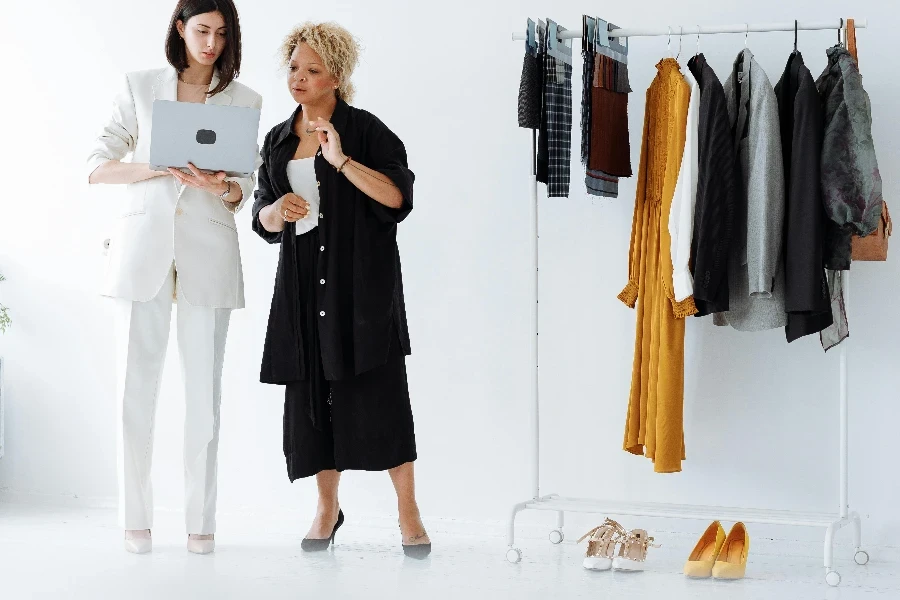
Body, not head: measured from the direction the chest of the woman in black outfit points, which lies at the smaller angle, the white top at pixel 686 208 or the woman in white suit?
the woman in white suit

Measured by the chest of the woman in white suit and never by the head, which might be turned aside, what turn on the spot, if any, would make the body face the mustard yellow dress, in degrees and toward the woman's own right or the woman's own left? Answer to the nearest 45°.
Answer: approximately 90° to the woman's own left

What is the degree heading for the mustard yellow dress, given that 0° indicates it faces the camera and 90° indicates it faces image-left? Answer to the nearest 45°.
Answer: approximately 45°

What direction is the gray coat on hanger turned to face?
to the viewer's left

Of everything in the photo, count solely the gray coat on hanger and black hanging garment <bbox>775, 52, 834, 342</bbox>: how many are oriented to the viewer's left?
2

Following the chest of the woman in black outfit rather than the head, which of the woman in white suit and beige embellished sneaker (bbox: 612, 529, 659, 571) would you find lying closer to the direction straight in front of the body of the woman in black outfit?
the woman in white suit

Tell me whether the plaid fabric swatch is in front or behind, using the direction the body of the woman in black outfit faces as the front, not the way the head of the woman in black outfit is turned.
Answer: behind

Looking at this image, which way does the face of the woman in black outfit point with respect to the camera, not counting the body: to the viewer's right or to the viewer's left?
to the viewer's left
